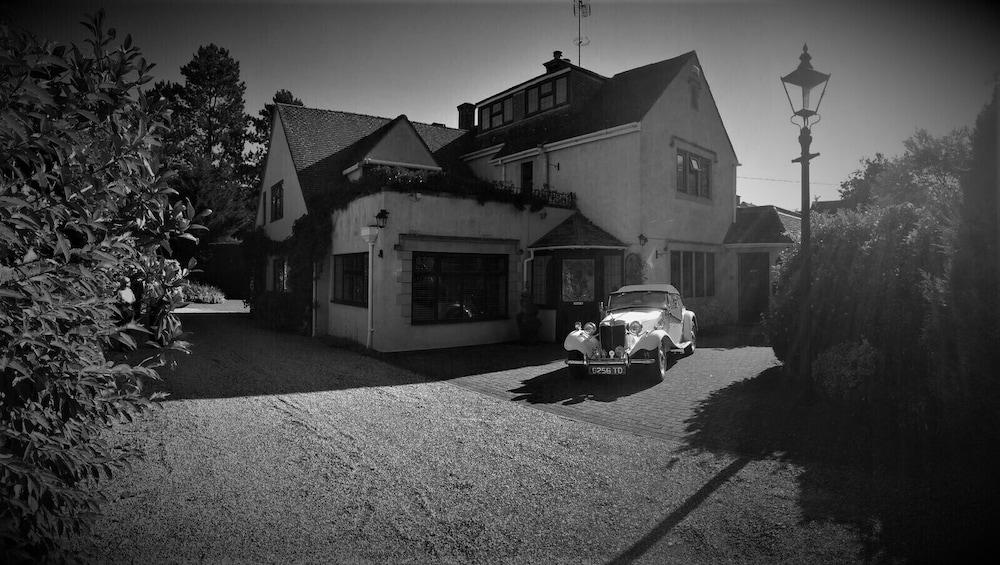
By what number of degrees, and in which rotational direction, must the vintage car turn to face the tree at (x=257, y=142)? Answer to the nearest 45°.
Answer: approximately 90° to its right

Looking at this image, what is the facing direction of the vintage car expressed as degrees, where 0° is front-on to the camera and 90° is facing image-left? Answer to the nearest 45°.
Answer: approximately 45°

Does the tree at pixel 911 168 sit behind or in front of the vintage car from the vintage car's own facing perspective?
behind
